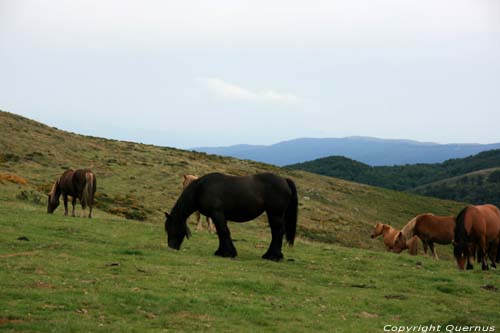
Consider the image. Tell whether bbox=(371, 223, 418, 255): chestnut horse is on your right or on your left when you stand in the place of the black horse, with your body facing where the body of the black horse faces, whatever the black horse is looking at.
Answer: on your right

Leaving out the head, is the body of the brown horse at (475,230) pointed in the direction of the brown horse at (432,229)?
no

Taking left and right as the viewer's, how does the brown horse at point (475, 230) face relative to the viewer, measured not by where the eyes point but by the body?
facing the viewer and to the left of the viewer

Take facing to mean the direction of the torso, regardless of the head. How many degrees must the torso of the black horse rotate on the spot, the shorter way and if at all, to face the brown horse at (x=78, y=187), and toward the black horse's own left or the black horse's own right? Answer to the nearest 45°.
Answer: approximately 45° to the black horse's own right

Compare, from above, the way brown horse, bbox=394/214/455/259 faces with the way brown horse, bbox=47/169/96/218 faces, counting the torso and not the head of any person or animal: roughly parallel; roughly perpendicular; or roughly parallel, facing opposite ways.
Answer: roughly parallel

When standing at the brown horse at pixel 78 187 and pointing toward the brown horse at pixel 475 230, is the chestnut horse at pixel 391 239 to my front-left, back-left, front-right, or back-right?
front-left

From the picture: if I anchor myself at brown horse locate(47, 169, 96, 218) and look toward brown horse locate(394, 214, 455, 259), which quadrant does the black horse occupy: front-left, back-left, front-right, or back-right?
front-right

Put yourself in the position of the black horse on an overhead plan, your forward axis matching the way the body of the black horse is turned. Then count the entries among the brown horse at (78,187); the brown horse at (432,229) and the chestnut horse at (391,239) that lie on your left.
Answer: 0

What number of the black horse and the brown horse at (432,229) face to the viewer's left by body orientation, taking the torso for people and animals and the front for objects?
2

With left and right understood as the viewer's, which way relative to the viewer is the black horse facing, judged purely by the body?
facing to the left of the viewer

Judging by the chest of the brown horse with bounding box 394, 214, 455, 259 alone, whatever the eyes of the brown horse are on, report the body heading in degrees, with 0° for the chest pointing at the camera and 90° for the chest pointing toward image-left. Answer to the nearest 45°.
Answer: approximately 90°

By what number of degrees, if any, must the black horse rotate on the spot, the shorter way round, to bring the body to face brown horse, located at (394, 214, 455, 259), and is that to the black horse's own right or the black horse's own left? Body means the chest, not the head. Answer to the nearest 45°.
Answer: approximately 135° to the black horse's own right

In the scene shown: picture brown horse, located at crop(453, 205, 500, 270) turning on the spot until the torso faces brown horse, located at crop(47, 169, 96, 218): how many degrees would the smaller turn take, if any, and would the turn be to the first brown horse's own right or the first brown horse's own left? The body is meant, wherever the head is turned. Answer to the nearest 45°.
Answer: approximately 45° to the first brown horse's own right

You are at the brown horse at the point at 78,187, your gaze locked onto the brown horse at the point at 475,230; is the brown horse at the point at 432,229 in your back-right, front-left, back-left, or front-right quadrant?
front-left

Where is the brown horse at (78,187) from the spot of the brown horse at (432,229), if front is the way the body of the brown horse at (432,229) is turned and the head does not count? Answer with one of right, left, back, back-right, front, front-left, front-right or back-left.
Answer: front

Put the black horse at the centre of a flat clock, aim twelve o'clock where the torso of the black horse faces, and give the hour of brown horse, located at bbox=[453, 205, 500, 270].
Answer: The brown horse is roughly at 6 o'clock from the black horse.
